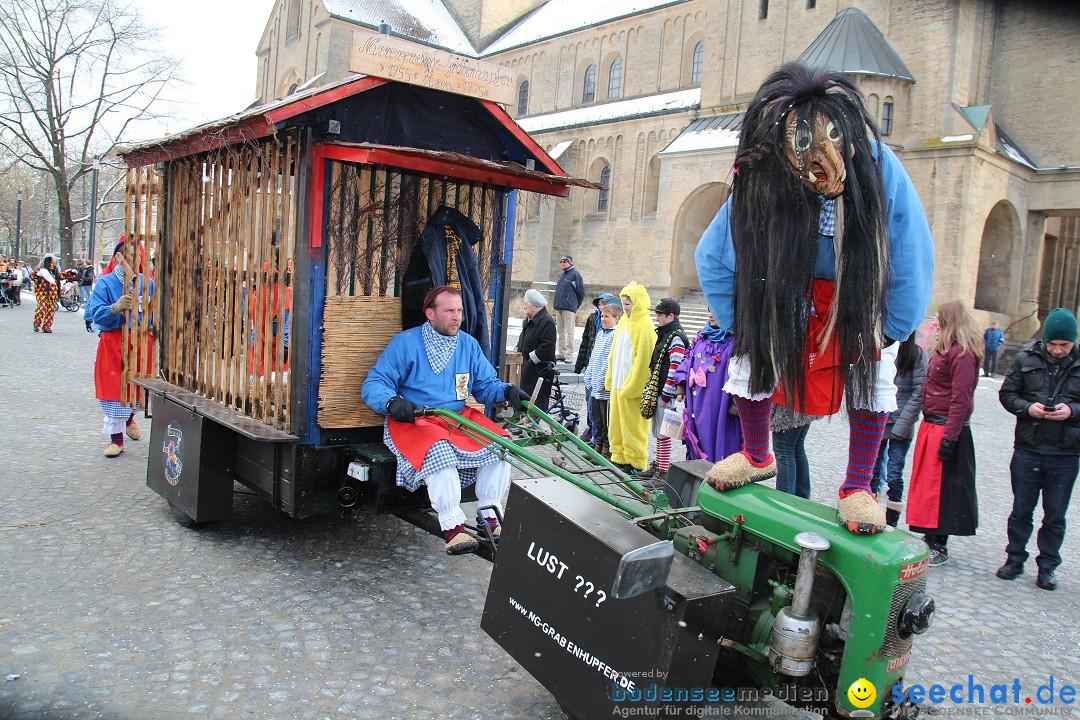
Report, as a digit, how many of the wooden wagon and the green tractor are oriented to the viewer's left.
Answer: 0

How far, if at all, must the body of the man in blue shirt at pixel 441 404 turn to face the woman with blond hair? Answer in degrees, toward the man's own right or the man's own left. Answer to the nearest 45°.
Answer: approximately 45° to the man's own left

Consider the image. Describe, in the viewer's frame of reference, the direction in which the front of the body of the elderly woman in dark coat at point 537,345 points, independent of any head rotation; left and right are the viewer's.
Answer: facing the viewer and to the left of the viewer

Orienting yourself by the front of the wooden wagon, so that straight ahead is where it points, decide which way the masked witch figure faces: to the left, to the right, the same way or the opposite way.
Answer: to the right

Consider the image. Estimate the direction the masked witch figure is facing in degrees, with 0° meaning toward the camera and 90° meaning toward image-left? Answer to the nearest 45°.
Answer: approximately 0°

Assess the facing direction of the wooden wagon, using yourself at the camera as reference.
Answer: facing the viewer and to the right of the viewer

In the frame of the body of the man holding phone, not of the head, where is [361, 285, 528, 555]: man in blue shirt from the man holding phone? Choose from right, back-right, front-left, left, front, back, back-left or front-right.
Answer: front-right

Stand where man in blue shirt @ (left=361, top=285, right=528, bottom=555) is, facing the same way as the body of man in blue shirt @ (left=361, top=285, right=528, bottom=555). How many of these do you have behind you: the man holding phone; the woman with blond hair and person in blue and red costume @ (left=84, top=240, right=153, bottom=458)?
1

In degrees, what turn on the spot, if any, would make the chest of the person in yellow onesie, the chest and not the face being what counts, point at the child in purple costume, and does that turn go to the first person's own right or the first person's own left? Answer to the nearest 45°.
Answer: approximately 45° to the first person's own left

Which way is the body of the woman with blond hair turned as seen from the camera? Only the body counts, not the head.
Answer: to the viewer's left

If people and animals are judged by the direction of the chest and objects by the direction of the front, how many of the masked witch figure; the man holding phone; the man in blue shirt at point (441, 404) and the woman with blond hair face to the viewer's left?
1

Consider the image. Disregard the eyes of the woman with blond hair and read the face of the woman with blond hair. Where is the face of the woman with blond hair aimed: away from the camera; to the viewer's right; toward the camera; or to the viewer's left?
to the viewer's left
